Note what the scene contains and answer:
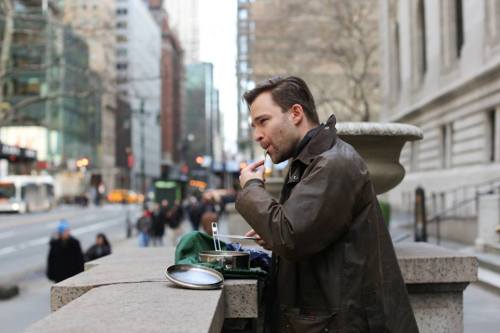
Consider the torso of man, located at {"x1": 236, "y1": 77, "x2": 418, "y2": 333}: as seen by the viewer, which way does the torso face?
to the viewer's left

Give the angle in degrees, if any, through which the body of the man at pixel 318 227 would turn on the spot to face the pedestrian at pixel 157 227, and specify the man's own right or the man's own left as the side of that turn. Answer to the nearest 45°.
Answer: approximately 90° to the man's own right

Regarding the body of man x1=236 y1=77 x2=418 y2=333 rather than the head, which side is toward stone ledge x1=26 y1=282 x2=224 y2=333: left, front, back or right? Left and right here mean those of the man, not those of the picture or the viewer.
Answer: front

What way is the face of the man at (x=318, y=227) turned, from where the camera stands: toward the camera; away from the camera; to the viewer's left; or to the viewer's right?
to the viewer's left

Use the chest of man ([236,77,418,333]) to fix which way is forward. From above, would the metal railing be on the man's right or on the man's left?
on the man's right

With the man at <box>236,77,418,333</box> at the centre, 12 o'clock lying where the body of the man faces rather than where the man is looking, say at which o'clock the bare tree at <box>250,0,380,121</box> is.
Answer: The bare tree is roughly at 3 o'clock from the man.

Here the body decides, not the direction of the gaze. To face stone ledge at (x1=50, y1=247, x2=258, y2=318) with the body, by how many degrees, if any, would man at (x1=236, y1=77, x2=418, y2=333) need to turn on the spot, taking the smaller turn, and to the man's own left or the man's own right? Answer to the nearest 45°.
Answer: approximately 45° to the man's own right

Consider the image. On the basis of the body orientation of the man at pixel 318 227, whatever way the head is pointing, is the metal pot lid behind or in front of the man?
in front

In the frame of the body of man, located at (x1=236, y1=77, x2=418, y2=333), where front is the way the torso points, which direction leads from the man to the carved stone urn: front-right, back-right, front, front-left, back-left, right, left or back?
right

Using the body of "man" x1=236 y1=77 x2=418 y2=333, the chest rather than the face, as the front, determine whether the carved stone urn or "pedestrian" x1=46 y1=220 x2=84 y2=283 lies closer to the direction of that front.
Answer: the pedestrian

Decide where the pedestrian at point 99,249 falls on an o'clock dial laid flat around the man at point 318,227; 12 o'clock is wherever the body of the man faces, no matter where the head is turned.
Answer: The pedestrian is roughly at 2 o'clock from the man.
